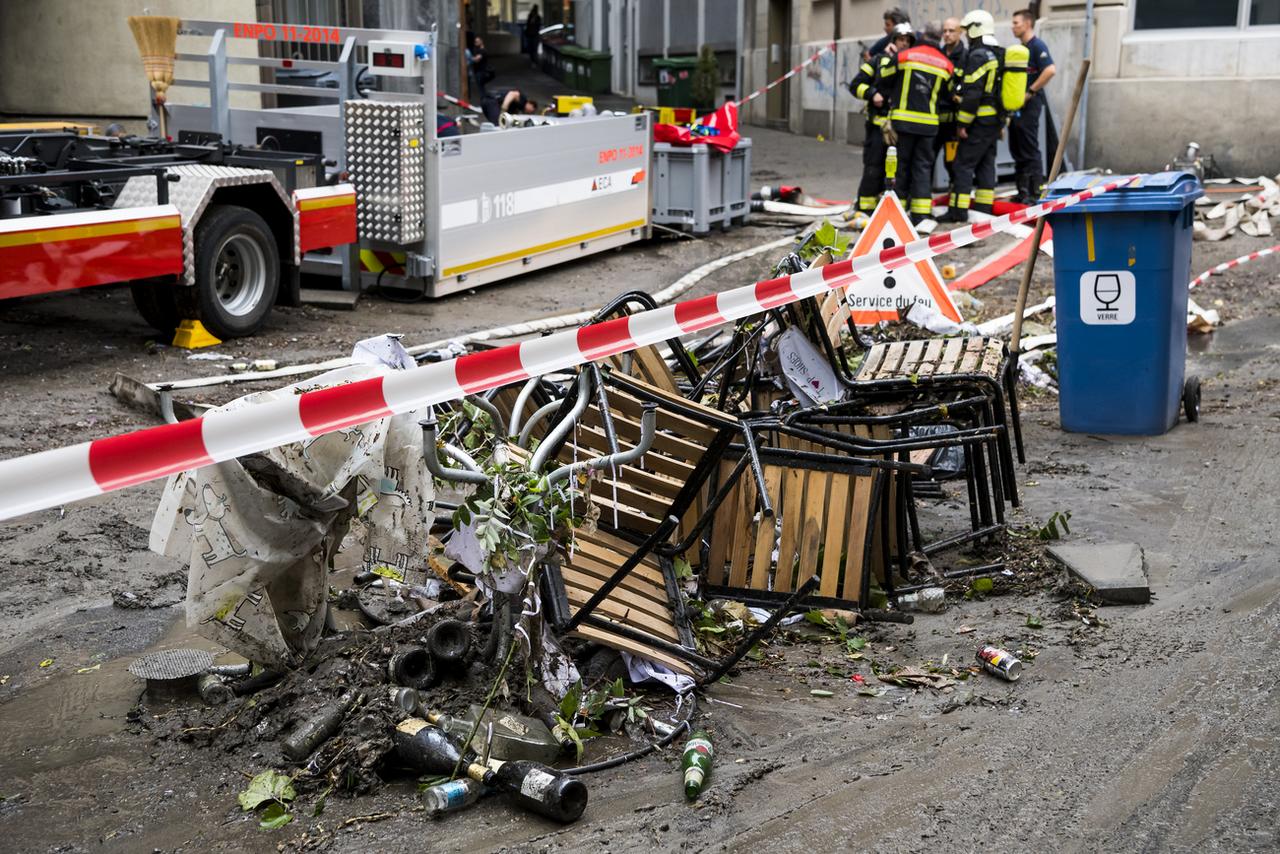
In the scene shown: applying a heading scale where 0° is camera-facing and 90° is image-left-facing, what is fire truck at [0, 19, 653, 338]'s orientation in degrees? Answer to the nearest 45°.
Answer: approximately 45°

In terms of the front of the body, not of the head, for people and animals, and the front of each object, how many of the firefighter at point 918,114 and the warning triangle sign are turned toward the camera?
1

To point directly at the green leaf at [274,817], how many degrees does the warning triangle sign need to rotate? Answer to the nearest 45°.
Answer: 0° — it already faces it

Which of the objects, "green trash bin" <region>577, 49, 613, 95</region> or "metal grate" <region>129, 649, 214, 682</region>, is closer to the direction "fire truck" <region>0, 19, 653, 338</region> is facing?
the metal grate

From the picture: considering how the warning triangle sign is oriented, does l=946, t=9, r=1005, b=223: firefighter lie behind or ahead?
behind

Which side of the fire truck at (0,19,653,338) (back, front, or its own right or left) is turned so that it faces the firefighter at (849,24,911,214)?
back

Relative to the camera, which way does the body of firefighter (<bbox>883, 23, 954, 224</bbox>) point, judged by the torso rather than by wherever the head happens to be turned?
away from the camera

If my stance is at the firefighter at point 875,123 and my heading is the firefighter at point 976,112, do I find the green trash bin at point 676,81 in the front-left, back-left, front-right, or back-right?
back-left

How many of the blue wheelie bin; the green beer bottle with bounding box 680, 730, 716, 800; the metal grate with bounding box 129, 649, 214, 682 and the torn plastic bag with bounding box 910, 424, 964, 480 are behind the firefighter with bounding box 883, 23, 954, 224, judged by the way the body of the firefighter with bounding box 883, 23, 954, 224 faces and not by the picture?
4

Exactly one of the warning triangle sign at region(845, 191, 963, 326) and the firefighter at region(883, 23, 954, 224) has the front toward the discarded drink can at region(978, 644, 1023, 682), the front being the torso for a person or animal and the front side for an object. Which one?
the warning triangle sign

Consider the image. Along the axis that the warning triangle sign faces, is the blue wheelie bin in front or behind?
in front

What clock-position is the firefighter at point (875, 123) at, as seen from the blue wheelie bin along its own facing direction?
The firefighter is roughly at 4 o'clock from the blue wheelie bin.

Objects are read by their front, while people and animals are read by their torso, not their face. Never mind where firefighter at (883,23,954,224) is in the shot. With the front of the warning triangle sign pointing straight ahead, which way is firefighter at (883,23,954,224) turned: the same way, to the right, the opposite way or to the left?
the opposite way

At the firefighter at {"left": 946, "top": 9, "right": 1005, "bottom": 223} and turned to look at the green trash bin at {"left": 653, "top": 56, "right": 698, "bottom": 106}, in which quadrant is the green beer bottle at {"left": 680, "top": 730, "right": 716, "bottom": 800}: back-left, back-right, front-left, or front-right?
back-left

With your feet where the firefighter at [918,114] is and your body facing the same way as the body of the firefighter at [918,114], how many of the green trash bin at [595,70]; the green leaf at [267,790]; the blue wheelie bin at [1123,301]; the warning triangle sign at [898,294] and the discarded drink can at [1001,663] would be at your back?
4
